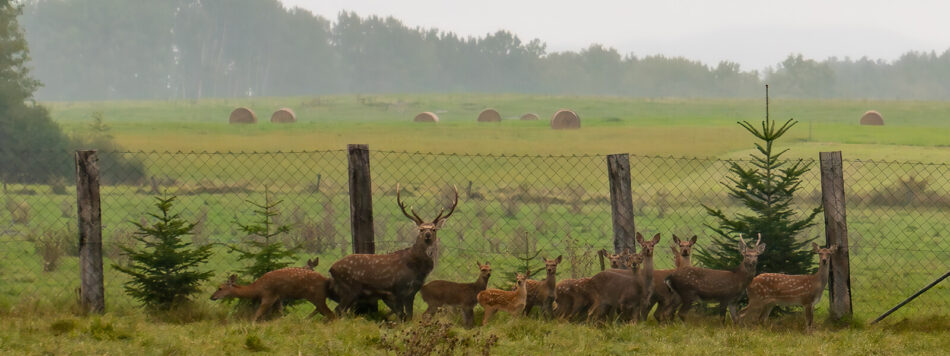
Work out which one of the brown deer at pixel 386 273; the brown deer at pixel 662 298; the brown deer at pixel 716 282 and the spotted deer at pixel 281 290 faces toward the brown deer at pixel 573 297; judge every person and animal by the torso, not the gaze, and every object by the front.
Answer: the brown deer at pixel 386 273

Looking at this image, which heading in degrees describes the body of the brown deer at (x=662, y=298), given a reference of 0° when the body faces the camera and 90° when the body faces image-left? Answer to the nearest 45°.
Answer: approximately 315°

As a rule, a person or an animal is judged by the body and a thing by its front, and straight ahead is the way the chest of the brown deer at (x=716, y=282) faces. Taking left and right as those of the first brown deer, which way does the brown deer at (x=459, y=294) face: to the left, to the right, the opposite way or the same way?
the same way

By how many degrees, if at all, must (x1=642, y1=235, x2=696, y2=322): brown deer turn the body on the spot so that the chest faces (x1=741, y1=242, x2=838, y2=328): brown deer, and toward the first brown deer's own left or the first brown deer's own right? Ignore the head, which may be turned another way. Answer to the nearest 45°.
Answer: approximately 45° to the first brown deer's own left

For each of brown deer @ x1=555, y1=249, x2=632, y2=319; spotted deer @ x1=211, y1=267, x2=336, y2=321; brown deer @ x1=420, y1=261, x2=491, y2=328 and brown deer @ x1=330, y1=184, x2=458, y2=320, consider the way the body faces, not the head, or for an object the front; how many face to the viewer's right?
3

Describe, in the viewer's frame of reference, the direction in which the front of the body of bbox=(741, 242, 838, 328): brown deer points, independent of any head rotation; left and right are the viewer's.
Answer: facing to the right of the viewer

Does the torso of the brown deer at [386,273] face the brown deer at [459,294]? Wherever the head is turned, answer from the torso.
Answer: yes

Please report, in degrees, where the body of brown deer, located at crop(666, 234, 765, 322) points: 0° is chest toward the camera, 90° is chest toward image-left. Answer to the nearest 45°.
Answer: approximately 270°

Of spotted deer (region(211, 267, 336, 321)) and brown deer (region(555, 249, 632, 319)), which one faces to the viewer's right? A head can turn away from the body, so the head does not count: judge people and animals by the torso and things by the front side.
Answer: the brown deer

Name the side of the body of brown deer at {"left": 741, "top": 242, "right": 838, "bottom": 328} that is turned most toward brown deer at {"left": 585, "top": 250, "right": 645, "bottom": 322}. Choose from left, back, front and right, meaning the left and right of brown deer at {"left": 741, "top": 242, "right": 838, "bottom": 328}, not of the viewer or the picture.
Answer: back

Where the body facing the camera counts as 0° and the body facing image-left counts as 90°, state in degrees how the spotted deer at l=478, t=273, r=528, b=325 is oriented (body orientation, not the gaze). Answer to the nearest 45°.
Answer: approximately 270°

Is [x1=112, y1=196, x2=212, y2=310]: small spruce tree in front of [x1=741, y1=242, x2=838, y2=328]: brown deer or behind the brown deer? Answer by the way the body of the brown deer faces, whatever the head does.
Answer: behind

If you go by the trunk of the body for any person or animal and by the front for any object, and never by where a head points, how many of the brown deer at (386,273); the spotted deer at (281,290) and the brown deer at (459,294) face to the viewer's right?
2

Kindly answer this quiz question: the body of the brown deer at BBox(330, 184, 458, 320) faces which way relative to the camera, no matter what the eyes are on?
to the viewer's right

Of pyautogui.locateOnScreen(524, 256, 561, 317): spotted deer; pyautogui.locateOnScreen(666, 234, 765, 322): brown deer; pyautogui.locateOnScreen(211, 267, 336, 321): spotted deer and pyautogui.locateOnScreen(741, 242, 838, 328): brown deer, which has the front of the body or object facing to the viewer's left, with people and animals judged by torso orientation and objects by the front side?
pyautogui.locateOnScreen(211, 267, 336, 321): spotted deer

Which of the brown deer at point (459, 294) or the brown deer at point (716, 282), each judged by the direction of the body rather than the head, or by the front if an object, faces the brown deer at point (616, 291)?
the brown deer at point (459, 294)

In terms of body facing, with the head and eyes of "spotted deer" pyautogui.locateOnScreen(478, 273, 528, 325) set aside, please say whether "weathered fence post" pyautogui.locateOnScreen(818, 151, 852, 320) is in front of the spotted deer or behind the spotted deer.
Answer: in front
